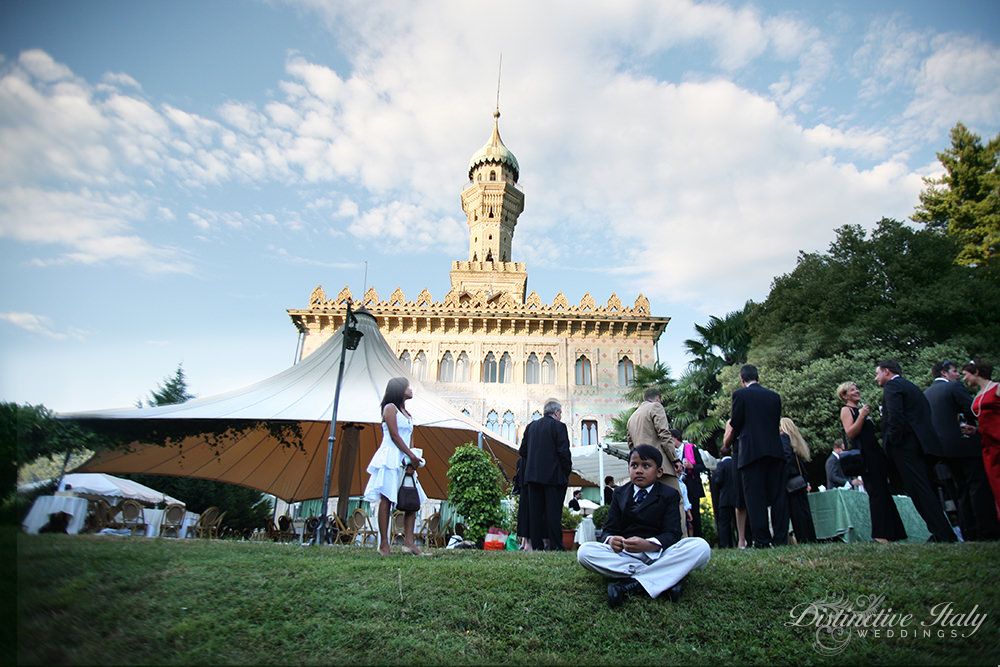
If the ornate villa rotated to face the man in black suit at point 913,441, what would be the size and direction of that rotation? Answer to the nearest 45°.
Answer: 0° — it already faces them

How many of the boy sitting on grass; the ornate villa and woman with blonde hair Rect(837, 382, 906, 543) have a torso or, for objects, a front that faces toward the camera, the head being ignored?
2

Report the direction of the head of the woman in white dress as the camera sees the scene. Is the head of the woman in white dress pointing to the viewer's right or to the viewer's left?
to the viewer's right

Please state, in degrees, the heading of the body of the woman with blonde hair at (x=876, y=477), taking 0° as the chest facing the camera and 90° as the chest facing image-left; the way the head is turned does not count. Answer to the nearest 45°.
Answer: approximately 270°

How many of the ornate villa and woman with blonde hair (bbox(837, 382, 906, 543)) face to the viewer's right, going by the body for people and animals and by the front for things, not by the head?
1

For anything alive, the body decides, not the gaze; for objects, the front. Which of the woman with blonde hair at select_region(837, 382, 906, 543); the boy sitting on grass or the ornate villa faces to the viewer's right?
the woman with blonde hair

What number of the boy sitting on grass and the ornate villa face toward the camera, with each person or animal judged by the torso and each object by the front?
2

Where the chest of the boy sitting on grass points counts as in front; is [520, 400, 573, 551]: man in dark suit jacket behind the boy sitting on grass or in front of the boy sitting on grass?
behind

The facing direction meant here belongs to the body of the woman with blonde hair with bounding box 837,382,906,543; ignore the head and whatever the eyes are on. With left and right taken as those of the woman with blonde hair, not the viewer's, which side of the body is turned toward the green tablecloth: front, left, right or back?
left

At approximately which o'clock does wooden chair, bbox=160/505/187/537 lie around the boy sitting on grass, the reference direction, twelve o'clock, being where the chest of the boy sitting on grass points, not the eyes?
The wooden chair is roughly at 4 o'clock from the boy sitting on grass.

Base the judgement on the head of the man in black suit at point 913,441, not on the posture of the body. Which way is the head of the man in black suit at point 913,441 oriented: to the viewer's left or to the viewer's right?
to the viewer's left

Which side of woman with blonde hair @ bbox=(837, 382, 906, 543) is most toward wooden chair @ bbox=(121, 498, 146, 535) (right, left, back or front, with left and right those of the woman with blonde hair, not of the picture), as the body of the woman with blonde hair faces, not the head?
back

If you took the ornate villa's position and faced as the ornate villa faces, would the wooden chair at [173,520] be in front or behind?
in front

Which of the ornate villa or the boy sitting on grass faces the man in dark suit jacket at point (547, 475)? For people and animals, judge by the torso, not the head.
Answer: the ornate villa
